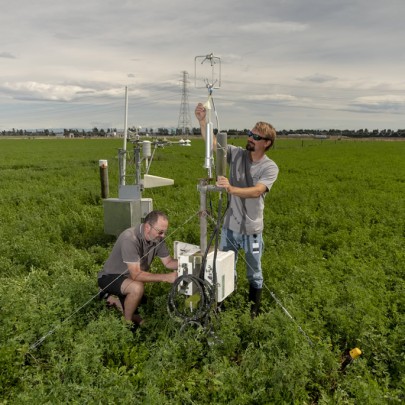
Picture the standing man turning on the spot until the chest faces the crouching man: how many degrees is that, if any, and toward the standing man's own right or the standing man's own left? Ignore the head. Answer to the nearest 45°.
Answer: approximately 45° to the standing man's own right

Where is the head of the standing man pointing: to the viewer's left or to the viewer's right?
to the viewer's left

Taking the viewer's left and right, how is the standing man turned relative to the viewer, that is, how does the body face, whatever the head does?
facing the viewer and to the left of the viewer

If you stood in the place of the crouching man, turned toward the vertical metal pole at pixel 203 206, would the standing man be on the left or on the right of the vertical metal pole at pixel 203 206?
left

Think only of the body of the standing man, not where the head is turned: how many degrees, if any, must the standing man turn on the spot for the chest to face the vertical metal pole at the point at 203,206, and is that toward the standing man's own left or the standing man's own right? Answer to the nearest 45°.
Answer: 0° — they already face it
